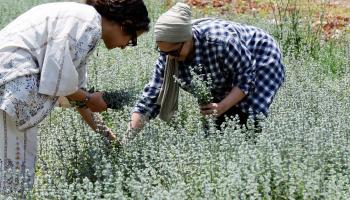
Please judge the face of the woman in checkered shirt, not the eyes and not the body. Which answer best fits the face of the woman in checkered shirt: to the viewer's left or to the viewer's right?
to the viewer's left

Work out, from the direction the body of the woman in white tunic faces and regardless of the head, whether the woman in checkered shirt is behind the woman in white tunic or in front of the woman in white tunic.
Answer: in front

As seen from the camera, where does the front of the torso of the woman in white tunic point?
to the viewer's right

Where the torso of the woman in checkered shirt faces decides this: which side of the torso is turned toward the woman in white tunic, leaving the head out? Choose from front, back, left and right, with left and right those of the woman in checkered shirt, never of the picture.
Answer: front

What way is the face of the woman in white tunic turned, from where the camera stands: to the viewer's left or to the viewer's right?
to the viewer's right

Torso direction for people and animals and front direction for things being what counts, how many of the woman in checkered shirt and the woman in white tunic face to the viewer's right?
1

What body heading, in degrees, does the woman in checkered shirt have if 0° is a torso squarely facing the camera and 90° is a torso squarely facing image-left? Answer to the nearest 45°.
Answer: approximately 45°
